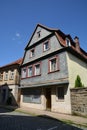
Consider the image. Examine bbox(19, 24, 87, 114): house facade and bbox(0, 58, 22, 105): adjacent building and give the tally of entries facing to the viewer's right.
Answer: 0

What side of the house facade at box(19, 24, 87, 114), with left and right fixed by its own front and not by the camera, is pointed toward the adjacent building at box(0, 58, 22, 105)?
right

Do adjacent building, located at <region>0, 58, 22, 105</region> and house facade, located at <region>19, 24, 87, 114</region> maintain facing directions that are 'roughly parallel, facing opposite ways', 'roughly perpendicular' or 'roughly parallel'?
roughly parallel

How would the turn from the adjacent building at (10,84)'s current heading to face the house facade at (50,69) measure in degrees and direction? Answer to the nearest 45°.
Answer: approximately 90° to its left

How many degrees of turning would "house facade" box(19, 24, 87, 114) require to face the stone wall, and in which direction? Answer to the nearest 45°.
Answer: approximately 90° to its left

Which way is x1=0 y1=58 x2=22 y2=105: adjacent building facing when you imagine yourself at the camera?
facing the viewer and to the left of the viewer
